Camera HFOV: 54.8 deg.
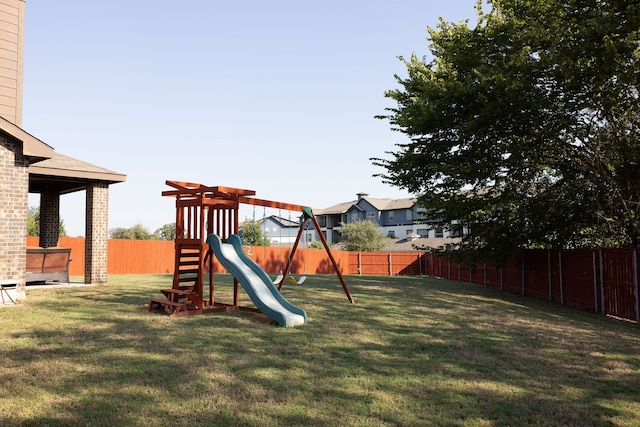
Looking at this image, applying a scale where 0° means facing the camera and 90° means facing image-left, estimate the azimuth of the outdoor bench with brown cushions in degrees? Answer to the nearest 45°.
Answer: approximately 0°

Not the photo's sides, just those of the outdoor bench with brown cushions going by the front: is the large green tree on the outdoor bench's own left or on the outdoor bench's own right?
on the outdoor bench's own left

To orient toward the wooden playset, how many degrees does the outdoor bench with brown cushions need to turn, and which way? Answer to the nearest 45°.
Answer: approximately 45° to its left

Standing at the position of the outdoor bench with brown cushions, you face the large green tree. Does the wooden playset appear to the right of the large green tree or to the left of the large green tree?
right
